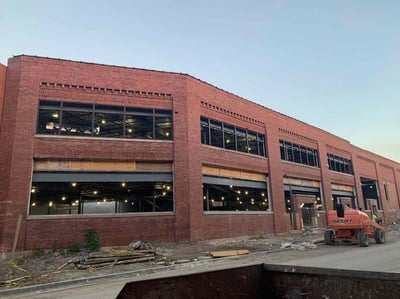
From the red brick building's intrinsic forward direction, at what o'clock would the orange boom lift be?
The orange boom lift is roughly at 10 o'clock from the red brick building.

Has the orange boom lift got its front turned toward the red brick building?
no

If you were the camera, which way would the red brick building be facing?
facing the viewer and to the right of the viewer

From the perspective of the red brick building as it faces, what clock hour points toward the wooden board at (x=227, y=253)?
The wooden board is roughly at 11 o'clock from the red brick building.
